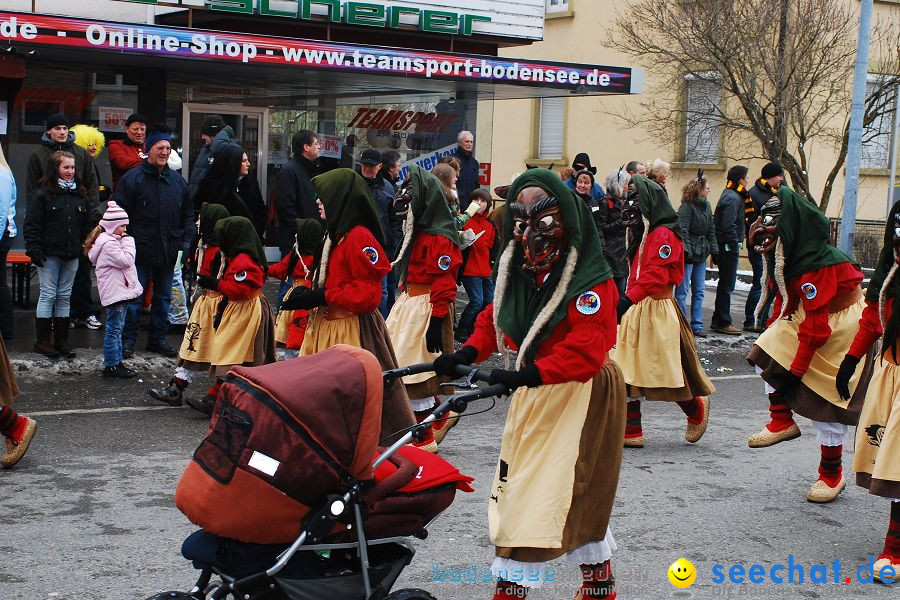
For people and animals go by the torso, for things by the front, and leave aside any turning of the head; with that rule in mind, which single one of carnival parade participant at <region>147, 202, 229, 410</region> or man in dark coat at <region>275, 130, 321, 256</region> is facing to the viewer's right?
the man in dark coat

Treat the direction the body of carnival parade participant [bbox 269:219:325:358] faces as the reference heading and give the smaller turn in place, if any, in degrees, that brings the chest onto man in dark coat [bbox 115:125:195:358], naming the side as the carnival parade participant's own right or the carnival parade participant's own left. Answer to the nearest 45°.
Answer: approximately 45° to the carnival parade participant's own right

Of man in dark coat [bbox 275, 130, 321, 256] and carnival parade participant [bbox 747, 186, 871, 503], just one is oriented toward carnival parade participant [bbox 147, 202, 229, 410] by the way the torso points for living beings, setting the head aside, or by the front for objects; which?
carnival parade participant [bbox 747, 186, 871, 503]

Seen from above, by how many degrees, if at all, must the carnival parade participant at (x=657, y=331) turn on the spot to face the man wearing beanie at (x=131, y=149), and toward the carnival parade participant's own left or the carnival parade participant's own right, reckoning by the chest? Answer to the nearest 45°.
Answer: approximately 45° to the carnival parade participant's own right

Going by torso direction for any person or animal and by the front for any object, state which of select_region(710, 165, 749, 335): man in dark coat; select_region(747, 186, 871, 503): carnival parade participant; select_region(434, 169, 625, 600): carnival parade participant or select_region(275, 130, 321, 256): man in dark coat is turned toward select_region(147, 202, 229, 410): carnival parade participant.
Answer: select_region(747, 186, 871, 503): carnival parade participant

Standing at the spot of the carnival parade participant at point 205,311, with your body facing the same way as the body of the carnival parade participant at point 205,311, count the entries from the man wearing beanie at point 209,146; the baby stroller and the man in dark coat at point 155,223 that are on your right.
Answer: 2

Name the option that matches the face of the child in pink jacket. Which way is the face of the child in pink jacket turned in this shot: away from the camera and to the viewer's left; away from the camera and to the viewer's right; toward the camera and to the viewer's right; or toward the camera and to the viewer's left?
toward the camera and to the viewer's right
